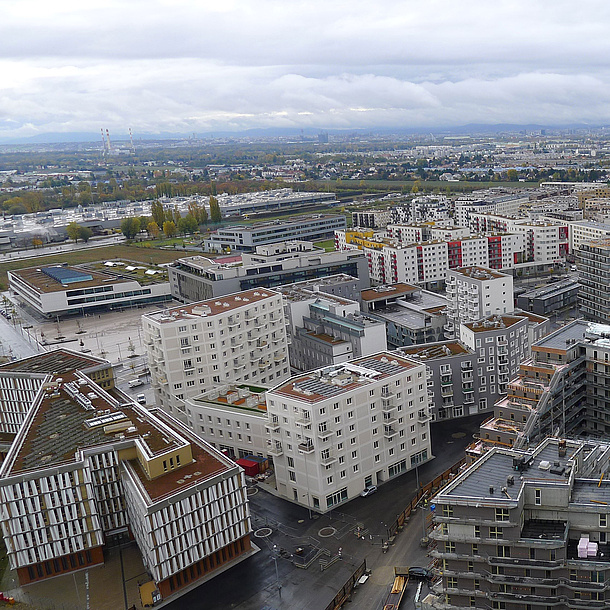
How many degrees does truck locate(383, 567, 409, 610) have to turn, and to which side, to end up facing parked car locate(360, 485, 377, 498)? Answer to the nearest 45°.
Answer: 0° — it already faces it

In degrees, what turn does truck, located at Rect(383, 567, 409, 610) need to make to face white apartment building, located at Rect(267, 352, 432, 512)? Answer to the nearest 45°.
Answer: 0° — it already faces it

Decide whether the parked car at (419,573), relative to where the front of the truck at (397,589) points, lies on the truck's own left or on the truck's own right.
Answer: on the truck's own right

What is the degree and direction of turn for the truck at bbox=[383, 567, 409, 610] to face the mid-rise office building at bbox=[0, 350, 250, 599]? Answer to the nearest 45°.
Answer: approximately 90° to its left

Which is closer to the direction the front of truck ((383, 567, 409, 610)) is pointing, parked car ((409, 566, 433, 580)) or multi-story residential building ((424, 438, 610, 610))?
the parked car

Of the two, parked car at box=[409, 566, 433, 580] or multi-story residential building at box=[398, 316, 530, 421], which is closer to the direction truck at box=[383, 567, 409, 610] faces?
the multi-story residential building

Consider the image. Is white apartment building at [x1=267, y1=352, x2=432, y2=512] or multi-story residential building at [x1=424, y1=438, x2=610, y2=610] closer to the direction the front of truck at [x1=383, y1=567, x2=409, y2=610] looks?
the white apartment building

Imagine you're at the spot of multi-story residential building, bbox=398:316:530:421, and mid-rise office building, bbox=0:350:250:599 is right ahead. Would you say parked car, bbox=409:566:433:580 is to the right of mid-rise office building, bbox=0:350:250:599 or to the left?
left

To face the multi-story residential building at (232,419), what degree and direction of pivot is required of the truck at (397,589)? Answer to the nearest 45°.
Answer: approximately 45° to its left

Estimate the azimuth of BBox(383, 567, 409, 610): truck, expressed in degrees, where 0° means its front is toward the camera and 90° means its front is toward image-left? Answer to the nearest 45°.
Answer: approximately 180°

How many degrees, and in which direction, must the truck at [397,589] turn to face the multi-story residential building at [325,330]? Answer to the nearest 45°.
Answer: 0° — it already faces it
